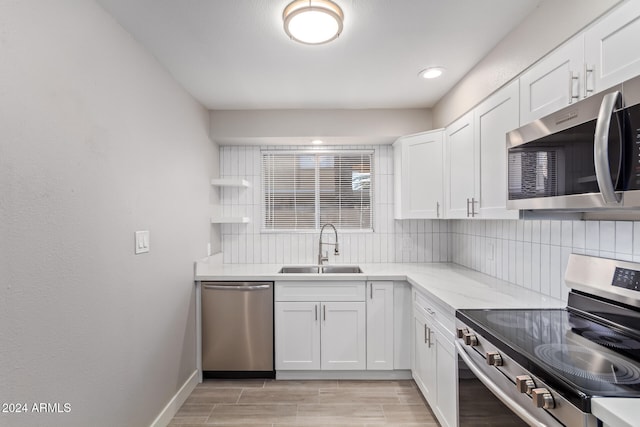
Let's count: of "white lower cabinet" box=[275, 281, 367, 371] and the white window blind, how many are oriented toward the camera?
2

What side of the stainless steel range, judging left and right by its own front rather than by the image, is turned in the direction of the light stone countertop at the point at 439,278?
right

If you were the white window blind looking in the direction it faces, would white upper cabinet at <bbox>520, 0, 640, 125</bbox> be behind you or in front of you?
in front

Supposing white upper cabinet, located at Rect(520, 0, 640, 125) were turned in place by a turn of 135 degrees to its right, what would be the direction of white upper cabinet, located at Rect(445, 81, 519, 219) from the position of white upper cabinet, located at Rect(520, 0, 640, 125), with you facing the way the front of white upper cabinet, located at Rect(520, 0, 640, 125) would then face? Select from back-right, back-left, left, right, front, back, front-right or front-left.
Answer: front-left

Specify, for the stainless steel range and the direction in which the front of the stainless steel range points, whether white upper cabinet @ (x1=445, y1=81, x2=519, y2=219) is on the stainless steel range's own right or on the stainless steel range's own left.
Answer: on the stainless steel range's own right

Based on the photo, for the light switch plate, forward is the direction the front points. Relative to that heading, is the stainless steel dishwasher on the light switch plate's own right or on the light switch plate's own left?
on the light switch plate's own left

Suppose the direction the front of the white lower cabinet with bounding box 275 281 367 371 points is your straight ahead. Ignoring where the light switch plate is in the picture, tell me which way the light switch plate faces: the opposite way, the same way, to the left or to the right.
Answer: to the left

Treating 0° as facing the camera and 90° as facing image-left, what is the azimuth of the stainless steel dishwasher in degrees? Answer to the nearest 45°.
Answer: approximately 0°
